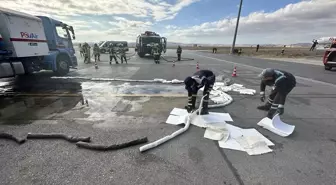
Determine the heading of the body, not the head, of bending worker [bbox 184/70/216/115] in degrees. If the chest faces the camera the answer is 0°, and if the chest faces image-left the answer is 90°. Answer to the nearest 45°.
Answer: approximately 45°

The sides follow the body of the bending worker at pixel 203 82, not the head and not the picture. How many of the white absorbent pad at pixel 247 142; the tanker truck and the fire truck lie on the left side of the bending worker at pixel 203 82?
1

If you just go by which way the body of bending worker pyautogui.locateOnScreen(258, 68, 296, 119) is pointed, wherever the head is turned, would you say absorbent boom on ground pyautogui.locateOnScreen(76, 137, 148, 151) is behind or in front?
in front

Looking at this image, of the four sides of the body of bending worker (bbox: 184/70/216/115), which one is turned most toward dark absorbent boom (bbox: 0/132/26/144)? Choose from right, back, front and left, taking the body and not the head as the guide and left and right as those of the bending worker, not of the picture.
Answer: front

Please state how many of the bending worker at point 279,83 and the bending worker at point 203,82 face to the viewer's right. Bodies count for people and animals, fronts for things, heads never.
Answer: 0

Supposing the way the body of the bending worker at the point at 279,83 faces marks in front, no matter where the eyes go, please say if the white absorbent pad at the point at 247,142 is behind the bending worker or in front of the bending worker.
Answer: in front

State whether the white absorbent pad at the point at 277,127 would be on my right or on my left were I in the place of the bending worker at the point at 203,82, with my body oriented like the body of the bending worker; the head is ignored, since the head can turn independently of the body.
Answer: on my left

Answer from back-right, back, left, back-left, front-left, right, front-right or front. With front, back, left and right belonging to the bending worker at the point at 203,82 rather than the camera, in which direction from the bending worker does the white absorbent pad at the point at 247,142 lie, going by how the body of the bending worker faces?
left

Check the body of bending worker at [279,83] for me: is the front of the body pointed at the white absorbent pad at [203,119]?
yes
